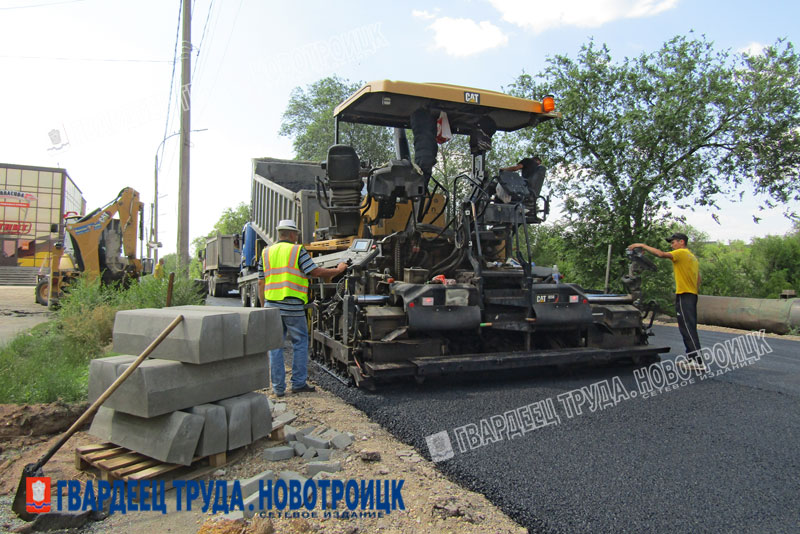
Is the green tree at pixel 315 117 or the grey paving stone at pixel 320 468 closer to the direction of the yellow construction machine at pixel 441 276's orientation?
the green tree

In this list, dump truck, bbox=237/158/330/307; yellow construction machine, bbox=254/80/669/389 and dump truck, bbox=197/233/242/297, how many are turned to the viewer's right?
0

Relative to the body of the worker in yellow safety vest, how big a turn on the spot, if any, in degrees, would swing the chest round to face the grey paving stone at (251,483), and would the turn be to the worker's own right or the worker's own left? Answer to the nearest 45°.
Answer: approximately 135° to the worker's own right

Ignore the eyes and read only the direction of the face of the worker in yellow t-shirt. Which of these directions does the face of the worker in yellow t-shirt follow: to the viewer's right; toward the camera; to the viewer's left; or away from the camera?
to the viewer's left

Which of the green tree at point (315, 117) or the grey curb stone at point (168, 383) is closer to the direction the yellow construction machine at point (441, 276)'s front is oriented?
the green tree

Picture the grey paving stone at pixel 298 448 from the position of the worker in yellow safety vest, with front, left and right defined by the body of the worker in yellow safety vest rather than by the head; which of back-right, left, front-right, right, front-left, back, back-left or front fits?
back-right

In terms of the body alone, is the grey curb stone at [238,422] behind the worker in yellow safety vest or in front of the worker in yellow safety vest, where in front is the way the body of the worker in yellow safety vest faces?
behind

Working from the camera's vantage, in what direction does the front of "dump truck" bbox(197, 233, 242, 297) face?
facing away from the viewer and to the left of the viewer

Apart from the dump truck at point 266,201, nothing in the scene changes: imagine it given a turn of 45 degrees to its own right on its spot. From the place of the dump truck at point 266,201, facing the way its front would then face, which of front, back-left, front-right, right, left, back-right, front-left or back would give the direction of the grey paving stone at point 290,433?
back

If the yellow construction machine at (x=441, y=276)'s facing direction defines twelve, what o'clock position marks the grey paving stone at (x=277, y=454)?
The grey paving stone is roughly at 8 o'clock from the yellow construction machine.

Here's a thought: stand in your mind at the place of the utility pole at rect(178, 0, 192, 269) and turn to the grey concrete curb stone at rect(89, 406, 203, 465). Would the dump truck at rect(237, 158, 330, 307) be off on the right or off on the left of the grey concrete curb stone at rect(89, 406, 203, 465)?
left

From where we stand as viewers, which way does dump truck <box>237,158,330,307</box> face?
facing away from the viewer and to the left of the viewer

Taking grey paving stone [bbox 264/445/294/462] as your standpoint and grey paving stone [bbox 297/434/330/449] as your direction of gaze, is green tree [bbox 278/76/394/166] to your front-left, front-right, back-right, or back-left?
front-left

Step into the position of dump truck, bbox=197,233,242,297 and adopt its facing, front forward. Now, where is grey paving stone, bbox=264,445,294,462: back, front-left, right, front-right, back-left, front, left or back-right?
back-left

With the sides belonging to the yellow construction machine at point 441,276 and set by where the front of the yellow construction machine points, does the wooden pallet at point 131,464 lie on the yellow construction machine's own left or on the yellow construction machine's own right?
on the yellow construction machine's own left

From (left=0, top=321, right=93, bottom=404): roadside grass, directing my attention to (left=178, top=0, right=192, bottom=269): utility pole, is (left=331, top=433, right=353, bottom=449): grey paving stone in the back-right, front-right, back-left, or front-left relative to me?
back-right
